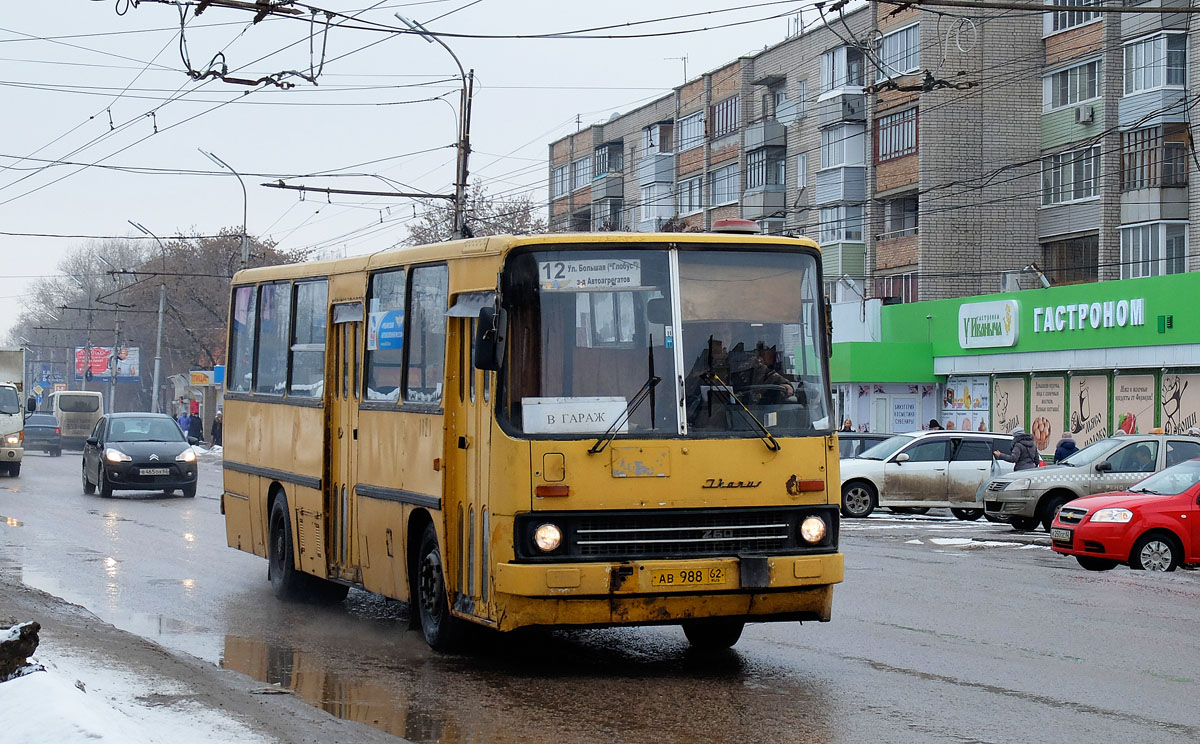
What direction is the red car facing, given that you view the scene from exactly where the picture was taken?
facing the viewer and to the left of the viewer

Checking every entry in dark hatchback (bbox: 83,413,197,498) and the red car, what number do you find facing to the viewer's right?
0

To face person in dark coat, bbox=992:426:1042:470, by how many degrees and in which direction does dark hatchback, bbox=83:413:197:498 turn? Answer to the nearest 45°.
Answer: approximately 45° to its left

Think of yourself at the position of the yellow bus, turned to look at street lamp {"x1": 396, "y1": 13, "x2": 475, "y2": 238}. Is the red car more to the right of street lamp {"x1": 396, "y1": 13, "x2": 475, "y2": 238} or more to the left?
right

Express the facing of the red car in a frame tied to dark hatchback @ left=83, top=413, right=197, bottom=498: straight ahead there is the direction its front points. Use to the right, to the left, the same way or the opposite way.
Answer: to the right

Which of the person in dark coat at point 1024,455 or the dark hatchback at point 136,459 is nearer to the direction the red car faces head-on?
the dark hatchback

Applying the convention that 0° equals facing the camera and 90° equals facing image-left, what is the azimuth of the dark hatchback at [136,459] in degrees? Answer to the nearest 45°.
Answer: approximately 0°

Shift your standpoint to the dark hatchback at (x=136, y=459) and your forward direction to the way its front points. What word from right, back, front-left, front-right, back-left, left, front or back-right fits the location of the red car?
front-left

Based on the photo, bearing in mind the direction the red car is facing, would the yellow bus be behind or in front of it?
in front
